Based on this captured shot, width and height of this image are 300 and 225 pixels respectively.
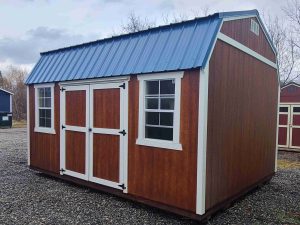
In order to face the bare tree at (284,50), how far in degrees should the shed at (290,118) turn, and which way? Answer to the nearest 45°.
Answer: approximately 180°

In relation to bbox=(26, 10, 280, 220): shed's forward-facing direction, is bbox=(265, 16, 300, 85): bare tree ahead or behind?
behind

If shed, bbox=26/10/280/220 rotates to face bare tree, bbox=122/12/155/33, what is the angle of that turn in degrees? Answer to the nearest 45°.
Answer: approximately 135° to its right

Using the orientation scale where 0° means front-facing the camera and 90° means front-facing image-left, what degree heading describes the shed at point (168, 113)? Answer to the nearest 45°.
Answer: approximately 45°

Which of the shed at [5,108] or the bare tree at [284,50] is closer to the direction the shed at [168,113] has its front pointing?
the shed

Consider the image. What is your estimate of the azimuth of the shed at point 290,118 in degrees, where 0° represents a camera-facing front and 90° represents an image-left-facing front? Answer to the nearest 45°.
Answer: approximately 0°

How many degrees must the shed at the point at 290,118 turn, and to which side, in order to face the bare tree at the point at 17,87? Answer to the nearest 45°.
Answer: approximately 90° to its right

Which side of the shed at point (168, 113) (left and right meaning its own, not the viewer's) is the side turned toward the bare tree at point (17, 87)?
right

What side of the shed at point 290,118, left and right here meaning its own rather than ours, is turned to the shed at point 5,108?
right

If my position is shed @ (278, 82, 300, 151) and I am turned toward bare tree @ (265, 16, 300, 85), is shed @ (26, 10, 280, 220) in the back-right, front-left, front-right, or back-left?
back-left
